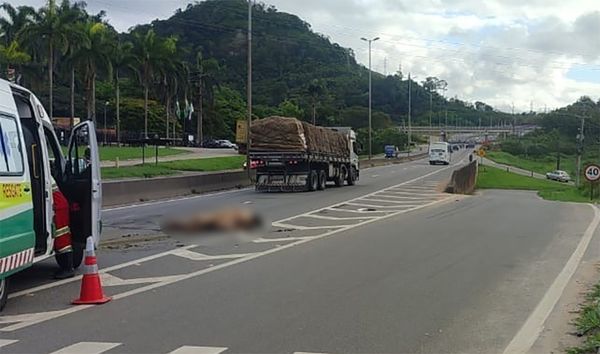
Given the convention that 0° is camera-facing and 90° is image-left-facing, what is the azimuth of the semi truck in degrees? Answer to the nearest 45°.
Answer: approximately 225°

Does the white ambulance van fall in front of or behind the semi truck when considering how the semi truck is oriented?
behind

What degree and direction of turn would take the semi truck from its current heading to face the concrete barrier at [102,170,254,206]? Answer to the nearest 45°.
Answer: approximately 180°

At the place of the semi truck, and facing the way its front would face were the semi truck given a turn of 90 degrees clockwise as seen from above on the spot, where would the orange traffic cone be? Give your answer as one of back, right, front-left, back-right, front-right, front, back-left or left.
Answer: front-right
